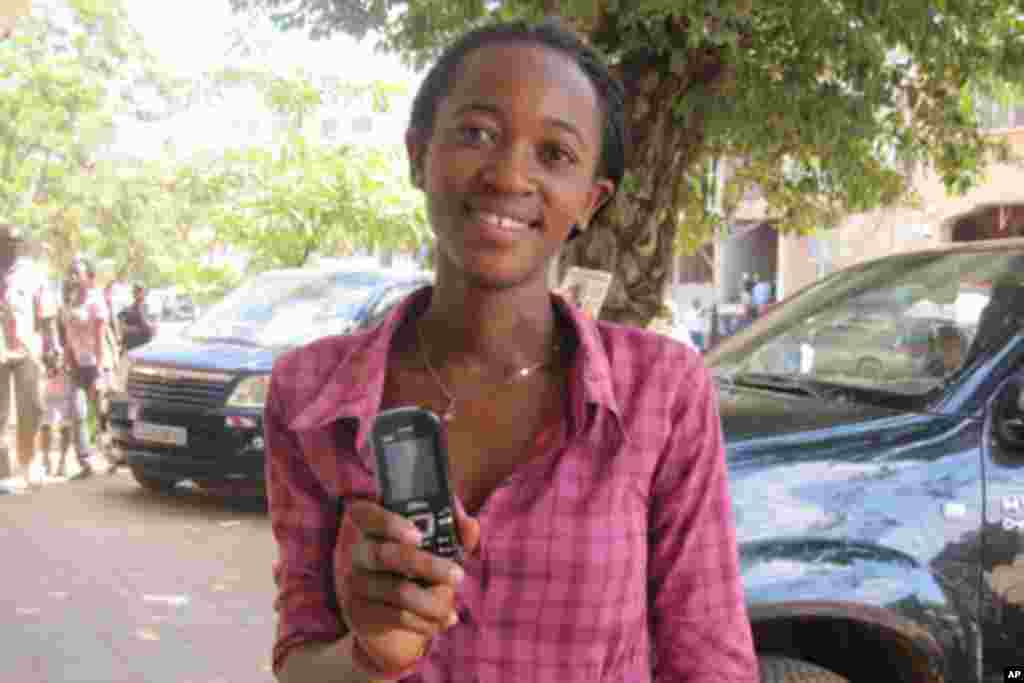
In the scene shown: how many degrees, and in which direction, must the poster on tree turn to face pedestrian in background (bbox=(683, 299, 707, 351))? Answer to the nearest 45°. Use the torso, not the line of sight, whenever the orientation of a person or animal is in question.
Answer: approximately 180°

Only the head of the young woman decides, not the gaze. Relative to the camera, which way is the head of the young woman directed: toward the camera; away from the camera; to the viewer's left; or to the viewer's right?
toward the camera

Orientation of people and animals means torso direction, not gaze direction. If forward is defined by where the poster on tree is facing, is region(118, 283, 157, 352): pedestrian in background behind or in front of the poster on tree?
behind

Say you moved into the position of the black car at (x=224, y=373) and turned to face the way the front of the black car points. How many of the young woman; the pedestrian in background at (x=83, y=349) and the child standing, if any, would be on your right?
2

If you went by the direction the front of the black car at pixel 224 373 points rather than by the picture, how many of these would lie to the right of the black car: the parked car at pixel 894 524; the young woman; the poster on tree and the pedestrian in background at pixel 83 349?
1

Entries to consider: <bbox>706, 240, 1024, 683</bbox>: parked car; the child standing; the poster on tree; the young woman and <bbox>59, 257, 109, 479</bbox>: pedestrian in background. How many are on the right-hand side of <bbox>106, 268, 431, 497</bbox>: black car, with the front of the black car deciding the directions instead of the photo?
2

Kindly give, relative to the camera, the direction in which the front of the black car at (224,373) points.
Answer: facing the viewer and to the left of the viewer

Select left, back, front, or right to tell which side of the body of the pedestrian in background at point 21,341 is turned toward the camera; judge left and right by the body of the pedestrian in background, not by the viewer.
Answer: front

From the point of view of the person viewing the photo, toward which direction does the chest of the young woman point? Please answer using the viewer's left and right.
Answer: facing the viewer

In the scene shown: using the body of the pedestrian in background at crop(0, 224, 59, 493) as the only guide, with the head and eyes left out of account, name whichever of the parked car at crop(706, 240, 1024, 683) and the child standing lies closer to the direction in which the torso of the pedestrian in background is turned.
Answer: the parked car

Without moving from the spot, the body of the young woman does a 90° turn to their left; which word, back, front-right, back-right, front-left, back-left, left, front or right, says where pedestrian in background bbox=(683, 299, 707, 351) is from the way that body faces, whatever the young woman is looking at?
left

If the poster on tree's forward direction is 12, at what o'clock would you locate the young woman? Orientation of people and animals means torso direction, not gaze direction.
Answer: The young woman is roughly at 12 o'clock from the poster on tree.

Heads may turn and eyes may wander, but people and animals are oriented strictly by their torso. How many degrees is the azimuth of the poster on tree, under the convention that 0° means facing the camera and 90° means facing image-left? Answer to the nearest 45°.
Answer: approximately 0°
